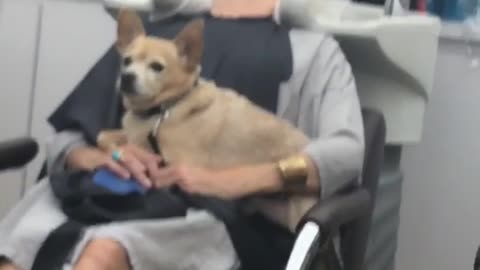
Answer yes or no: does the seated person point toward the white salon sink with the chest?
no
